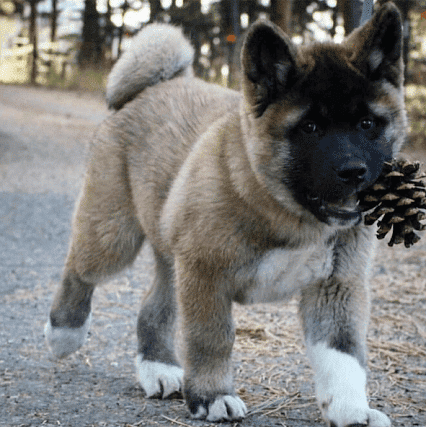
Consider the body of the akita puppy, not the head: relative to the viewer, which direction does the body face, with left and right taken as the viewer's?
facing the viewer and to the right of the viewer

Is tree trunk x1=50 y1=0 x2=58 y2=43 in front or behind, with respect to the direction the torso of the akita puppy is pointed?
behind

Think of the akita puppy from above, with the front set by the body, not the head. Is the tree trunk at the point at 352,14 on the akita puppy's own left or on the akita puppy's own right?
on the akita puppy's own left

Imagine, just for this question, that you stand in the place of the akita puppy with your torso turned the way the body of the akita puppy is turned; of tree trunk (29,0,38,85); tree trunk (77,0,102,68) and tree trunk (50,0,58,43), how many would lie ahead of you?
0

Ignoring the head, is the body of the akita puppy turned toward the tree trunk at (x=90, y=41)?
no

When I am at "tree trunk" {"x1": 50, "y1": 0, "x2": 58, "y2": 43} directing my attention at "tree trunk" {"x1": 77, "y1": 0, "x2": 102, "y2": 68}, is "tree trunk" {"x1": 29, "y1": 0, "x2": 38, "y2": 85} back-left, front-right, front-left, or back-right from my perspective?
front-right

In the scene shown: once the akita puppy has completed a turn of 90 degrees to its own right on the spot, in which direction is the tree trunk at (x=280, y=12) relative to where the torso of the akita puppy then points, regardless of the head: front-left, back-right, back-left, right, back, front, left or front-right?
back-right
